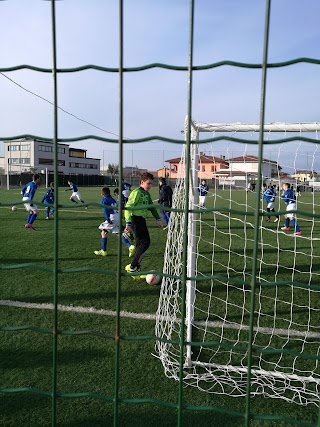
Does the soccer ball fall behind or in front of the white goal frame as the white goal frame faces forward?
in front

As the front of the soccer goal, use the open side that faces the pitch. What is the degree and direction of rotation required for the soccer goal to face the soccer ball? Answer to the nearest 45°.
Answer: approximately 45° to its left
